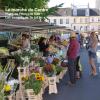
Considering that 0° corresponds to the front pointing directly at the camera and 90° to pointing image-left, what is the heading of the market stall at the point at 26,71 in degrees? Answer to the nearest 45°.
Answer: approximately 315°
